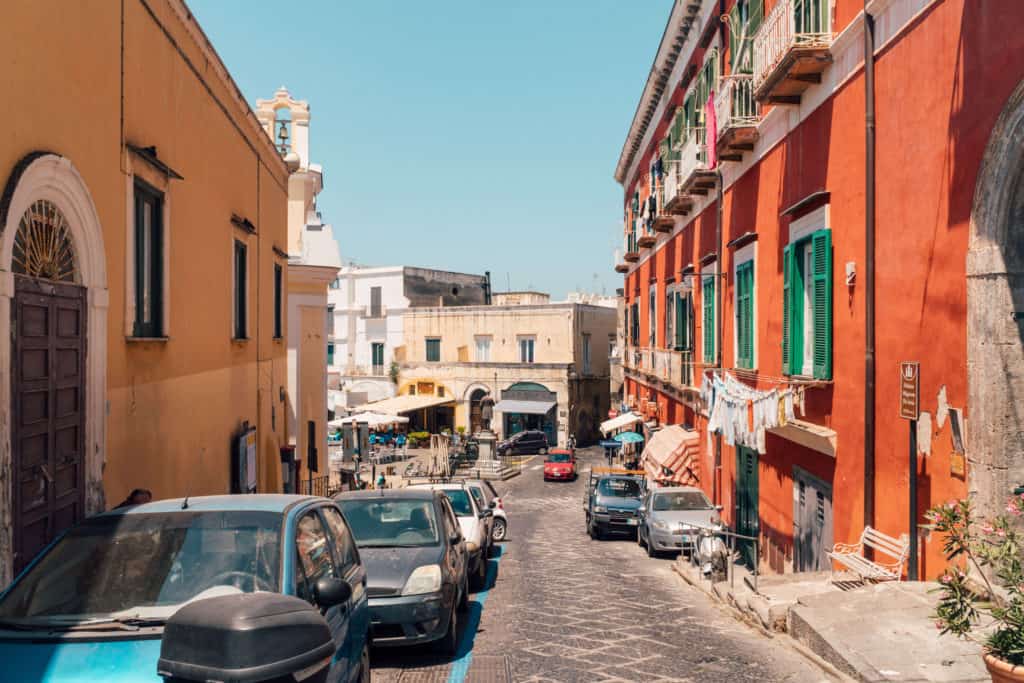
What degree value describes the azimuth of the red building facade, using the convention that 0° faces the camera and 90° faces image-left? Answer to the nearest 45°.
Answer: approximately 45°

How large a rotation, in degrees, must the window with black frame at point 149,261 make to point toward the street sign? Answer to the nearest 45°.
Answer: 0° — it already faces it

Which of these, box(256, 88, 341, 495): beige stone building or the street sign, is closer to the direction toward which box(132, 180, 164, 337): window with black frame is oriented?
the street sign

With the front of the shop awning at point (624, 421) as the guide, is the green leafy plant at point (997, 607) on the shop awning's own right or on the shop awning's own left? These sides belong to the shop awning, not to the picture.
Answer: on the shop awning's own left

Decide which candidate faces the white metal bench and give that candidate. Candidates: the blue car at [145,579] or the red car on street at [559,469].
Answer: the red car on street

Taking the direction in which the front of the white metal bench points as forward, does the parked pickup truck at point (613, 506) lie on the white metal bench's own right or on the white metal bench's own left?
on the white metal bench's own right

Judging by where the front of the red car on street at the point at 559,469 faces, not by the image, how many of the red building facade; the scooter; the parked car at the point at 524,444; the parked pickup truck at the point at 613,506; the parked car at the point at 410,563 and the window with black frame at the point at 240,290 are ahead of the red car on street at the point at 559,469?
5

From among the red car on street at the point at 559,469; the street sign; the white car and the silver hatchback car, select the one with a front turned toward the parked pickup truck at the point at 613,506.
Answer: the red car on street at the point at 559,469

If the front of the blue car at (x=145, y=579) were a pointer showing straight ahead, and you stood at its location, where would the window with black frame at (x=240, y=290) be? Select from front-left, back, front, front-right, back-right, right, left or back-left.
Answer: back-right
